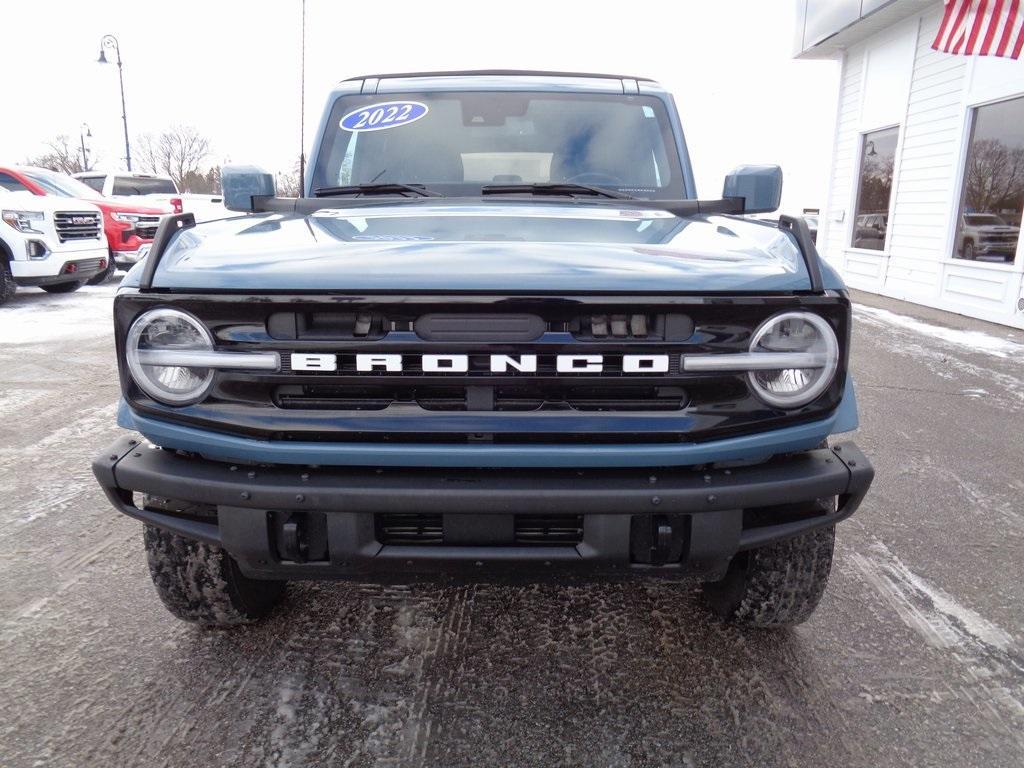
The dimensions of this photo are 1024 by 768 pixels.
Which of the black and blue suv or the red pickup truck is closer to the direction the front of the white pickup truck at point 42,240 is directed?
the black and blue suv

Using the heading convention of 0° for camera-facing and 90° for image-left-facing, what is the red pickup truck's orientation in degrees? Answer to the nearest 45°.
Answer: approximately 315°

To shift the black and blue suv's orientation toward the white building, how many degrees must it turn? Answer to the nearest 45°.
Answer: approximately 135° to its left

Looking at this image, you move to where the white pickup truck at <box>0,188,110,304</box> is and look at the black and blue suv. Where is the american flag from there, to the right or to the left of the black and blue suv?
left

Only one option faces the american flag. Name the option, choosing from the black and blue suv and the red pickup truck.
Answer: the red pickup truck

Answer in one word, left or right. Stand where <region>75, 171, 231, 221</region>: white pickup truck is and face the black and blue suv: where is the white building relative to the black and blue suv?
left

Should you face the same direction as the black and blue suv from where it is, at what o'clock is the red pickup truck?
The red pickup truck is roughly at 5 o'clock from the black and blue suv.

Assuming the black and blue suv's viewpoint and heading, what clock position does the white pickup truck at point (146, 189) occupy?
The white pickup truck is roughly at 5 o'clock from the black and blue suv.

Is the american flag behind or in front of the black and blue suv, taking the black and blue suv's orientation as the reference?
behind

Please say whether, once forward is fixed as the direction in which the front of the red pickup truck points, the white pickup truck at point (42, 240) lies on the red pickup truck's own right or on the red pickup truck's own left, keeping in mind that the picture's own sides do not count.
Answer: on the red pickup truck's own right

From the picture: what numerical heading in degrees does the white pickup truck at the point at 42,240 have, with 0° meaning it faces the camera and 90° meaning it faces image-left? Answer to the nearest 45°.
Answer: approximately 315°
